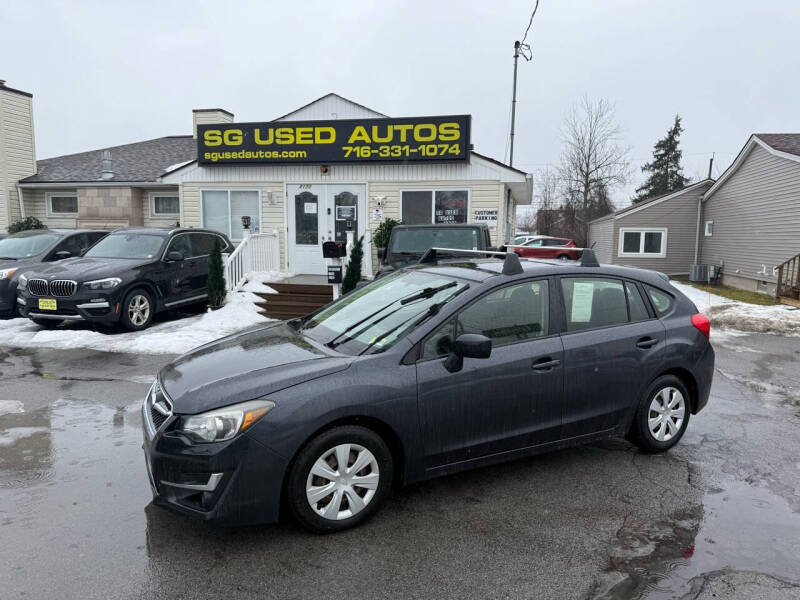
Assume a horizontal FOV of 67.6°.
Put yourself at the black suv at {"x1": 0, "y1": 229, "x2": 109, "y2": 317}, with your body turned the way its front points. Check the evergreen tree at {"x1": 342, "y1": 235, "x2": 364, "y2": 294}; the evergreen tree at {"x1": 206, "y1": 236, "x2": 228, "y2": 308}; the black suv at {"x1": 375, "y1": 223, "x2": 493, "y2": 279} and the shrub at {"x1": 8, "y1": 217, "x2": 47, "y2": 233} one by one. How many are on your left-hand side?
3

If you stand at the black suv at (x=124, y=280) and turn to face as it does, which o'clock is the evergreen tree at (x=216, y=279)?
The evergreen tree is roughly at 7 o'clock from the black suv.

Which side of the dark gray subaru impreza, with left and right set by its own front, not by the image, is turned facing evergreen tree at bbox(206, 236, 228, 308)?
right

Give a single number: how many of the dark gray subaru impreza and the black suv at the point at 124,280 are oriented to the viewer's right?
0

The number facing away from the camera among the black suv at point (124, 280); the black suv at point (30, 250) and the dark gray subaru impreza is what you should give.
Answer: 0

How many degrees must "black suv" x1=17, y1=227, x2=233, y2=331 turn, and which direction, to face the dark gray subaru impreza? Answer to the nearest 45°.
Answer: approximately 45° to its left

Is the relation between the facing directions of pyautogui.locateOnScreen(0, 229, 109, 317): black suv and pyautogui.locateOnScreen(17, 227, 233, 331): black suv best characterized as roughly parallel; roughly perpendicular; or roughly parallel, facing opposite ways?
roughly parallel

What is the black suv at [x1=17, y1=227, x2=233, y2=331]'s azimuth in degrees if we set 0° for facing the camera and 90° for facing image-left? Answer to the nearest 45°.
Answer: approximately 45°

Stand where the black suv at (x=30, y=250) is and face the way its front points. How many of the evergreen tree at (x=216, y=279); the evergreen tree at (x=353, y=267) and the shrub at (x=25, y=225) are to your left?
2

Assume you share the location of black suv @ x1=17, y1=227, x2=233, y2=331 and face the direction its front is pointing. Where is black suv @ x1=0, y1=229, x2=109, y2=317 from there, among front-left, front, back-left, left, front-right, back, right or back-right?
right

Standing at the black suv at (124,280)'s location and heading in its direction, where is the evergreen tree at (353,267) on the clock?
The evergreen tree is roughly at 8 o'clock from the black suv.

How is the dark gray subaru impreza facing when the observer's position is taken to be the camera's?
facing the viewer and to the left of the viewer

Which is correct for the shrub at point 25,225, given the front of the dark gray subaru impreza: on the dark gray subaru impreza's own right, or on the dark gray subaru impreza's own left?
on the dark gray subaru impreza's own right

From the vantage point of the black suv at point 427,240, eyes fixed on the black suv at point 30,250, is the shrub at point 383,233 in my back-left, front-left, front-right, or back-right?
front-right

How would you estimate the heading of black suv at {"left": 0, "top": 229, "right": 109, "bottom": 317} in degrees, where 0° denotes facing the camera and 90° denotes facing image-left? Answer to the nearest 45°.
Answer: approximately 45°
